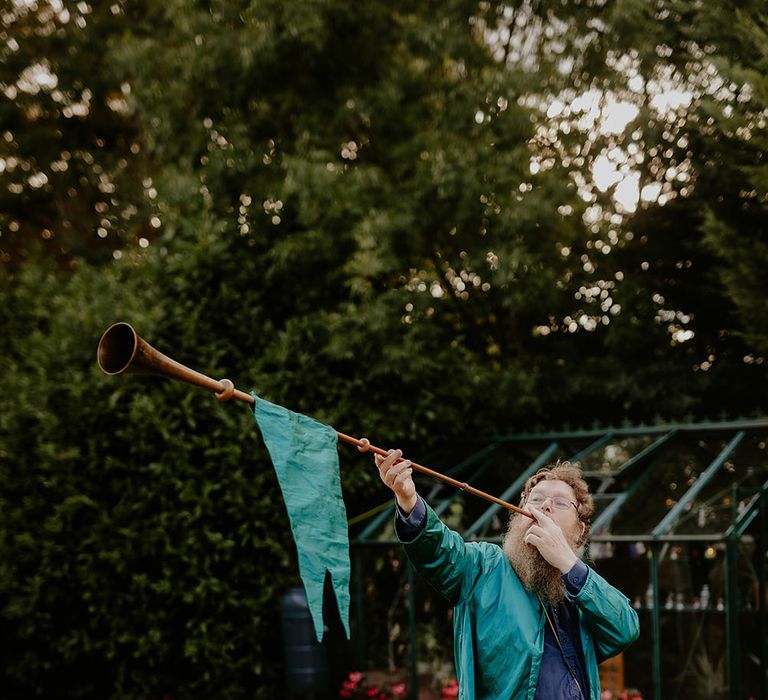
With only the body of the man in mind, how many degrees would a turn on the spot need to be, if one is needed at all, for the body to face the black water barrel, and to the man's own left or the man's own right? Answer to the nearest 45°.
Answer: approximately 180°

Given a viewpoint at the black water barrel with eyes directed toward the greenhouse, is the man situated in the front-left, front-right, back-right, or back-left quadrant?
front-right

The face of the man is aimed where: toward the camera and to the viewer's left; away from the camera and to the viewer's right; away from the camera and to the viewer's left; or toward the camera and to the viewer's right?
toward the camera and to the viewer's left

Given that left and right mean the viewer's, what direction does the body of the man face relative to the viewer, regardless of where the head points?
facing the viewer

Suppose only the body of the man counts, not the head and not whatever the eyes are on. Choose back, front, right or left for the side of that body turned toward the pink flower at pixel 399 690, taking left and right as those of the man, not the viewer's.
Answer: back

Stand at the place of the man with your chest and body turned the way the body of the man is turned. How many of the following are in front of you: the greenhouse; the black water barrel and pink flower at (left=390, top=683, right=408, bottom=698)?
0

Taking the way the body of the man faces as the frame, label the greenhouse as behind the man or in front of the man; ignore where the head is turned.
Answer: behind
